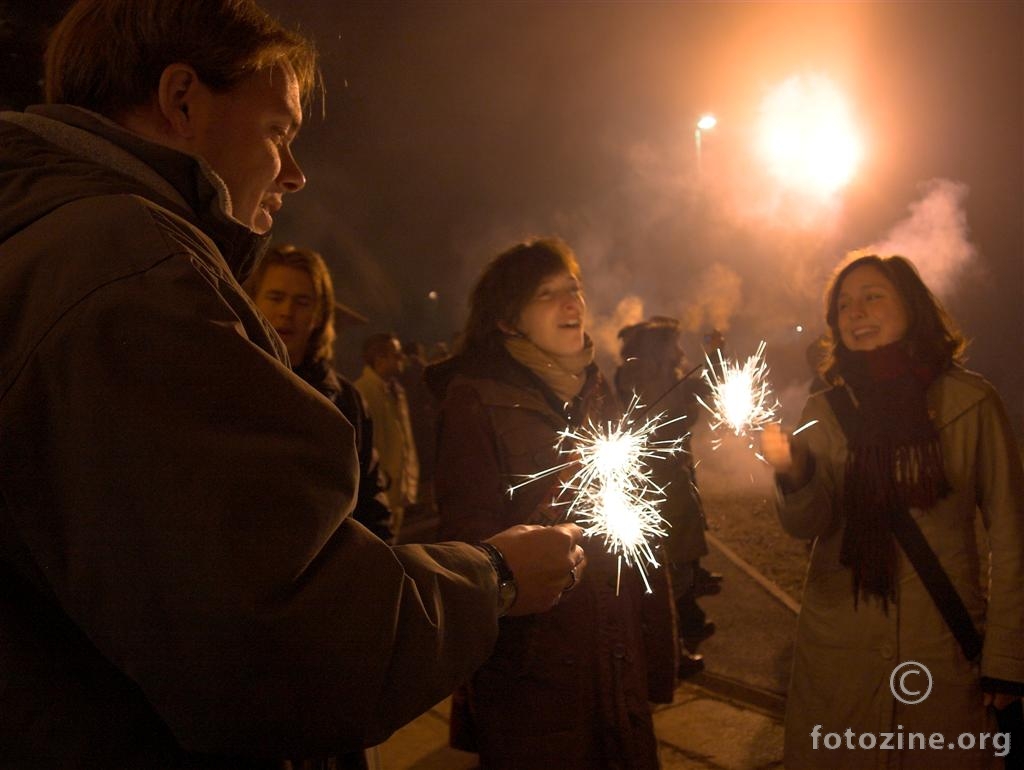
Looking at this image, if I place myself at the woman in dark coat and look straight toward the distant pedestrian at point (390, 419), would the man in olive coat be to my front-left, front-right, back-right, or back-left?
back-left

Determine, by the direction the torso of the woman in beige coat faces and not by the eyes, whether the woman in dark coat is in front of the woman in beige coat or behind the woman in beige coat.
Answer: in front

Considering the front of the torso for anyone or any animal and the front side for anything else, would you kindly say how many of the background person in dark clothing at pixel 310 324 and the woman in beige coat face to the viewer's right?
0

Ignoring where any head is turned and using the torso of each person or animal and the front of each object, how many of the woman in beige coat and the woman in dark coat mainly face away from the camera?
0

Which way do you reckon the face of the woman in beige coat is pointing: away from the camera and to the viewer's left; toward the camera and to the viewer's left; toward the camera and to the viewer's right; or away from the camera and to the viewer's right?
toward the camera and to the viewer's left

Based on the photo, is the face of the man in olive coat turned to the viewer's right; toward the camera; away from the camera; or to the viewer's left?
to the viewer's right

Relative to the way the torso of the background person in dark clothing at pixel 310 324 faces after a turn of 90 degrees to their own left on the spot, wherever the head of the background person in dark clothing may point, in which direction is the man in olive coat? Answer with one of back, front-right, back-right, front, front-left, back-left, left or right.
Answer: front-right

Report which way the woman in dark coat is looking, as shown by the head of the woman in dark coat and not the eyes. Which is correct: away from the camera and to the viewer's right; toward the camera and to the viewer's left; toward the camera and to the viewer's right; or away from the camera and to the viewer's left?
toward the camera and to the viewer's right

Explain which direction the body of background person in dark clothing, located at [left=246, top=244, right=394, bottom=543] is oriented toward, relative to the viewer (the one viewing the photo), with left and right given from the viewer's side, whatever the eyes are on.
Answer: facing the viewer and to the left of the viewer

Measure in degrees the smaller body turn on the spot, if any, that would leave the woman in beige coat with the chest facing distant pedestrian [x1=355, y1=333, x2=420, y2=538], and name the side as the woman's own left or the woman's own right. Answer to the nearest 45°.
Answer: approximately 90° to the woman's own right
